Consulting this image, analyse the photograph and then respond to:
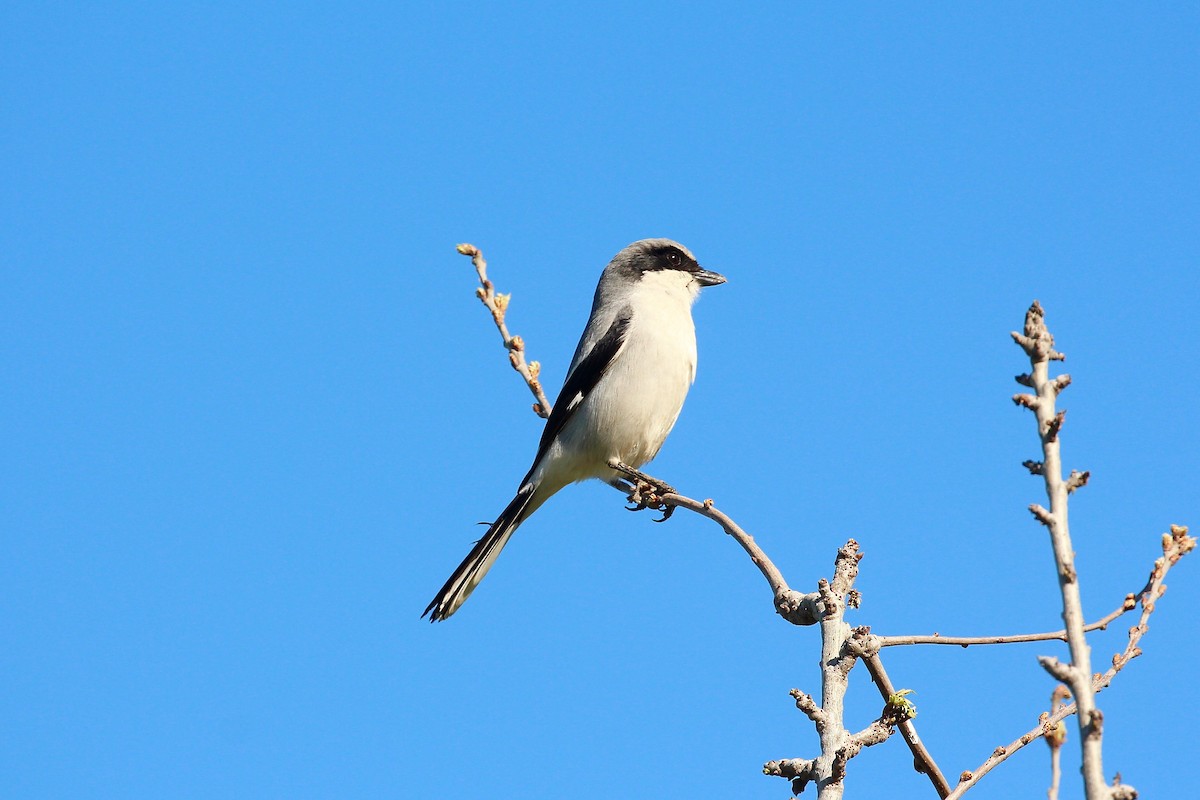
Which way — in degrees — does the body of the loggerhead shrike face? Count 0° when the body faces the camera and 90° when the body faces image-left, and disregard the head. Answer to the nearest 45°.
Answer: approximately 270°
